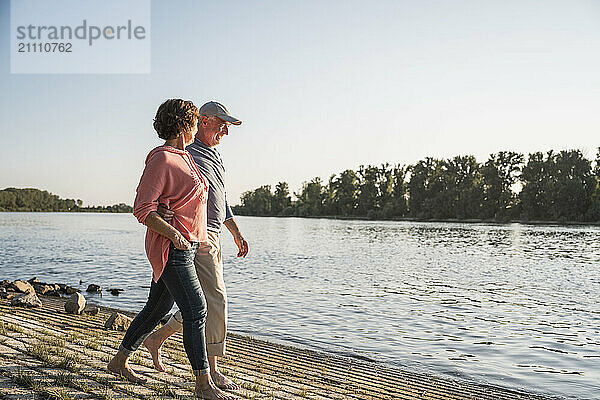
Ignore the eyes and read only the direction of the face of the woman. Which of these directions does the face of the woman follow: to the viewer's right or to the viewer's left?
to the viewer's right

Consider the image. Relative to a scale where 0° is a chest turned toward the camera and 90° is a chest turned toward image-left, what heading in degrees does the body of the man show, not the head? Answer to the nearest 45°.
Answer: approximately 270°

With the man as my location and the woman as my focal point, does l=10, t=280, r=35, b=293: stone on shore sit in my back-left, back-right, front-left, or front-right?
back-right

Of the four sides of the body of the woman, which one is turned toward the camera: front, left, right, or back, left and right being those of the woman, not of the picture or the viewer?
right

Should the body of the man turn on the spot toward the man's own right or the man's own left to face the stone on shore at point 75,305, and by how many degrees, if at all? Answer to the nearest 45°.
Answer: approximately 90° to the man's own left

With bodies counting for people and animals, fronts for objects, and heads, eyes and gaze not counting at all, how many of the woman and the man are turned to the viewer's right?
2
